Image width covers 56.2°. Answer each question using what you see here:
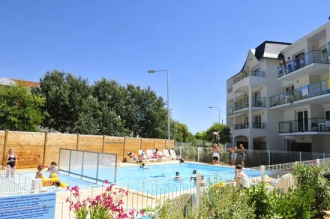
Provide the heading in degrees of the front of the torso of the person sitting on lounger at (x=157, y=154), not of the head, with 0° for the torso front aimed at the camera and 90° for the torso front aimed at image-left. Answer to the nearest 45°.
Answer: approximately 315°

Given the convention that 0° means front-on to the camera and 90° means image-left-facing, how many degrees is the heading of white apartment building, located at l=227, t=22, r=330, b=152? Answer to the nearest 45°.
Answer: approximately 45°

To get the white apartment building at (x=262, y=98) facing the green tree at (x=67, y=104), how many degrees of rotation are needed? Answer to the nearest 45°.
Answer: approximately 45° to its right

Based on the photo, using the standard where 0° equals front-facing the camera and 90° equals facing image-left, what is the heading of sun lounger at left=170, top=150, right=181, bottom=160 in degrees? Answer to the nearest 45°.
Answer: approximately 315°

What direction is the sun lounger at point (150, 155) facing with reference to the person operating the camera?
facing the viewer and to the right of the viewer
